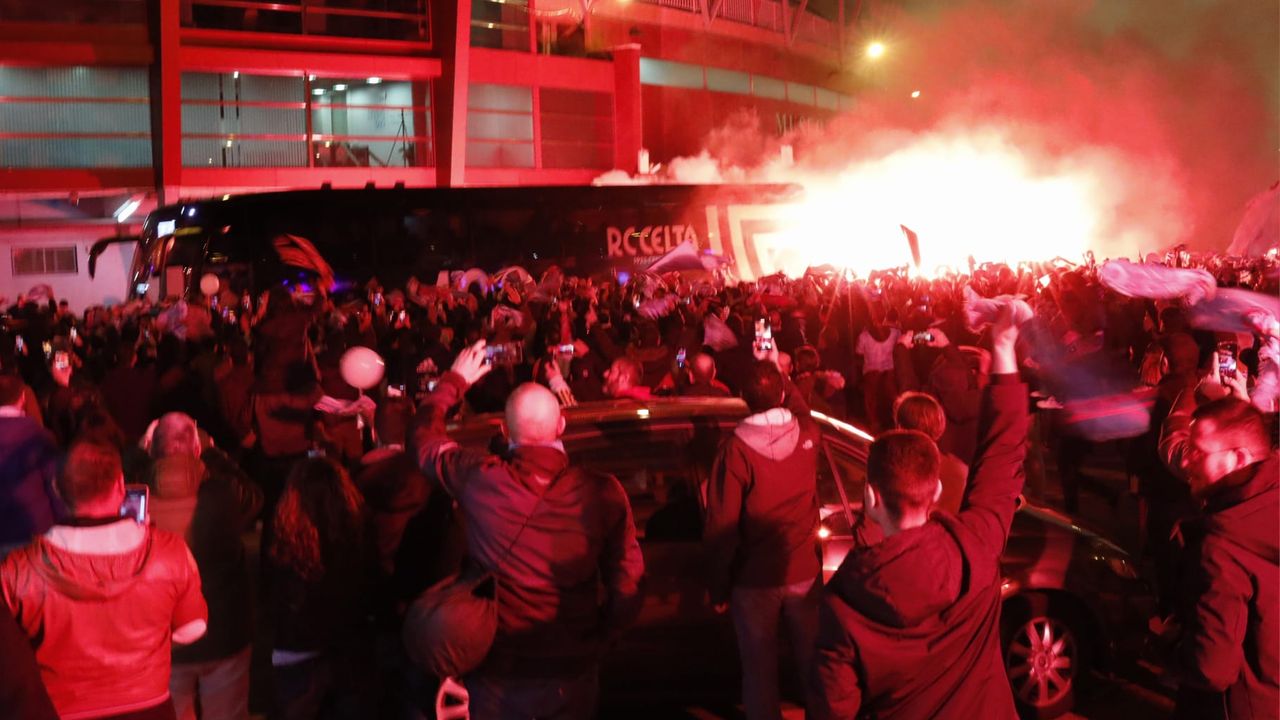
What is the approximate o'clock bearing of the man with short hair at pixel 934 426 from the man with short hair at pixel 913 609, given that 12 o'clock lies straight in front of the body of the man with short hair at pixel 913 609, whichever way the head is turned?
the man with short hair at pixel 934 426 is roughly at 12 o'clock from the man with short hair at pixel 913 609.

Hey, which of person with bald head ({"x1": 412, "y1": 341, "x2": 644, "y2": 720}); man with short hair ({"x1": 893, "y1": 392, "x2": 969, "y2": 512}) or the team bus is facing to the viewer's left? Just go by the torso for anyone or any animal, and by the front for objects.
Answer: the team bus

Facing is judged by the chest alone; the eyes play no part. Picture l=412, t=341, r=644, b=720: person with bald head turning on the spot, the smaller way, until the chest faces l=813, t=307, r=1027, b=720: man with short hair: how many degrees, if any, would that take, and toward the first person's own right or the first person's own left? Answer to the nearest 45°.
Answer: approximately 135° to the first person's own right

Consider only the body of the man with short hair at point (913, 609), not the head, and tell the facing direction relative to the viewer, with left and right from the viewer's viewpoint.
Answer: facing away from the viewer

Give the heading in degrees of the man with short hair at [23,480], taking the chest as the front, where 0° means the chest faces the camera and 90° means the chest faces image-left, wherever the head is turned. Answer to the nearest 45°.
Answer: approximately 180°

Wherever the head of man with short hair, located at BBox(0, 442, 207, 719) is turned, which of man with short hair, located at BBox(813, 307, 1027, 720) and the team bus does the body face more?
the team bus

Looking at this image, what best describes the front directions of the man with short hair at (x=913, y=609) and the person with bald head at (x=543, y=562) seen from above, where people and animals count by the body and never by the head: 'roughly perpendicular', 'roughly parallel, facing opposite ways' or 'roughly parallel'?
roughly parallel

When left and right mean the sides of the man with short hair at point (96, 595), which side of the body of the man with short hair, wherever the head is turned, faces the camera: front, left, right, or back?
back

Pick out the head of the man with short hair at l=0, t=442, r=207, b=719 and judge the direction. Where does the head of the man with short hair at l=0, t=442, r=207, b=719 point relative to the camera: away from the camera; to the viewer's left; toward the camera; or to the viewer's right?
away from the camera

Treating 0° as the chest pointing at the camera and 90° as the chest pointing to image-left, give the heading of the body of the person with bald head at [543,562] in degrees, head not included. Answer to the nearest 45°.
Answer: approximately 180°

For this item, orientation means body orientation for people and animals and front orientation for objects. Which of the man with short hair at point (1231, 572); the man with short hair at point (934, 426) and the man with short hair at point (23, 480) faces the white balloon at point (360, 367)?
the man with short hair at point (1231, 572)

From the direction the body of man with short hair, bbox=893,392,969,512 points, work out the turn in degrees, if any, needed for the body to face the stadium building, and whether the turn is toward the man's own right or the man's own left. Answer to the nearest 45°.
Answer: approximately 45° to the man's own left

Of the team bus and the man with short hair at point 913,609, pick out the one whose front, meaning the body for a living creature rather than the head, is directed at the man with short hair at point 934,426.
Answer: the man with short hair at point 913,609

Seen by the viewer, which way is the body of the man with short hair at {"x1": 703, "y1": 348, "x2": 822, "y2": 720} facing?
away from the camera

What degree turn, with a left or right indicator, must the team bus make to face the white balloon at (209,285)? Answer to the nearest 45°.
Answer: approximately 45° to its left

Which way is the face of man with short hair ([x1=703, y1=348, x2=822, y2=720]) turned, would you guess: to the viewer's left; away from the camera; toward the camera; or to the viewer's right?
away from the camera

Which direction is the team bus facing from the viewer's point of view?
to the viewer's left

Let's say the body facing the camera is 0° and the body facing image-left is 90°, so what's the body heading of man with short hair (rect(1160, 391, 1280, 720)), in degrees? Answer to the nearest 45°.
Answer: approximately 90°

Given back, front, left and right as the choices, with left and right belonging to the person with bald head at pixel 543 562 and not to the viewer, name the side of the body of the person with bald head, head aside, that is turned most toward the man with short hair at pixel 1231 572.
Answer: right

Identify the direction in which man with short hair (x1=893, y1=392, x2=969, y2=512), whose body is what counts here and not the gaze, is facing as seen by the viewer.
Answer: away from the camera
